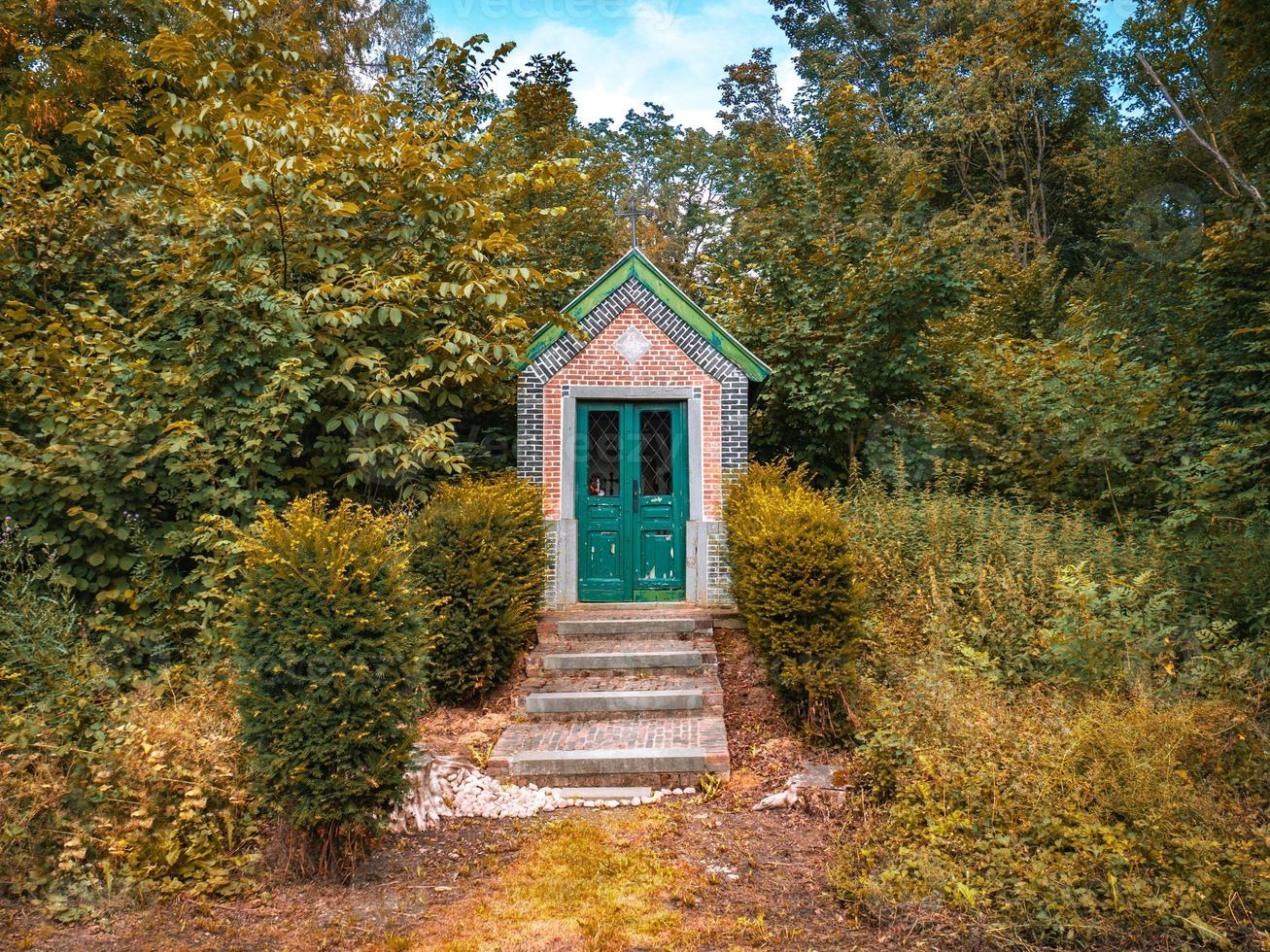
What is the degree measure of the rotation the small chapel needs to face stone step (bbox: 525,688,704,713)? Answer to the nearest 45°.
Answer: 0° — it already faces it

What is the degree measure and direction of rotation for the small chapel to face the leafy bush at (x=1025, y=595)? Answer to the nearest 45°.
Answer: approximately 45° to its left

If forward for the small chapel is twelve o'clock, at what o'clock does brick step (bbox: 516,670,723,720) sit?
The brick step is roughly at 12 o'clock from the small chapel.

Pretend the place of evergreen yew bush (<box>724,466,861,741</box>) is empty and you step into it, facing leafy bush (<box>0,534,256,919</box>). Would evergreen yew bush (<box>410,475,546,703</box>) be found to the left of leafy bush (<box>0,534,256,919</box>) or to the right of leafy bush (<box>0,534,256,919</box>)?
right

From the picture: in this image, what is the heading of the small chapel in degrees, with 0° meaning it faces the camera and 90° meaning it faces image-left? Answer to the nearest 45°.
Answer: approximately 0°

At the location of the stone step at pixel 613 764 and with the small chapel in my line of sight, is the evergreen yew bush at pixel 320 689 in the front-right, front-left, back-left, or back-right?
back-left

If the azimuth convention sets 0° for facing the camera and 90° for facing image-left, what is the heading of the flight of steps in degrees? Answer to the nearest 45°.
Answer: approximately 0°

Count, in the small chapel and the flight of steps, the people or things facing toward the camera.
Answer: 2

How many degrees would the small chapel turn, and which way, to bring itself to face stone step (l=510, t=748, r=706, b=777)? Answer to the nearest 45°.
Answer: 0° — it already faces it

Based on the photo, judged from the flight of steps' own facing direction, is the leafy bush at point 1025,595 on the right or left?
on its left

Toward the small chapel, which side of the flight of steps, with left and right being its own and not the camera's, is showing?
back

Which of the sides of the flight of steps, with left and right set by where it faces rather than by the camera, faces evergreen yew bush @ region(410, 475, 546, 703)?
right

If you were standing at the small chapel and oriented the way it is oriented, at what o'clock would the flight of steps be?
The flight of steps is roughly at 12 o'clock from the small chapel.
